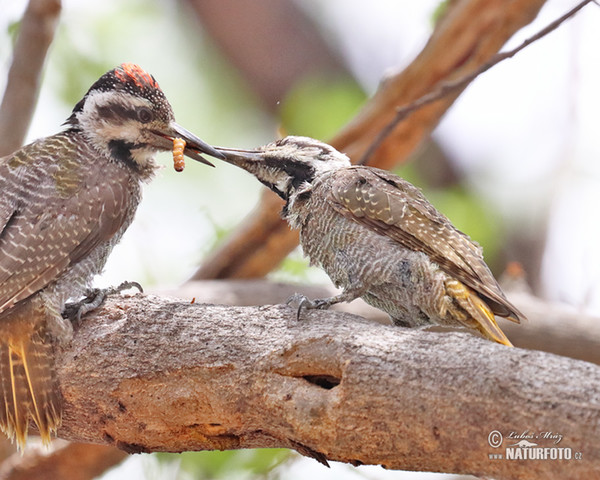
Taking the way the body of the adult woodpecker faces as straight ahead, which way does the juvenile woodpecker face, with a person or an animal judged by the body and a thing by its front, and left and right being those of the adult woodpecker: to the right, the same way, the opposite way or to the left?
the opposite way

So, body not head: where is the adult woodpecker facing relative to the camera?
to the viewer's right

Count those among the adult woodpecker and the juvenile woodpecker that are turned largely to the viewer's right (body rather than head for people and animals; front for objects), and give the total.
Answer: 1

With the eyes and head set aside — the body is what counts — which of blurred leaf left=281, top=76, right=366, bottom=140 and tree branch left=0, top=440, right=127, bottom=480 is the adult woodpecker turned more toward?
the blurred leaf

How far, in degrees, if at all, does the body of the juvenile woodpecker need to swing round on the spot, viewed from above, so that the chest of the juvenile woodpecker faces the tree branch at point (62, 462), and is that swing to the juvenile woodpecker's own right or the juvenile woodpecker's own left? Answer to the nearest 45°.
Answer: approximately 45° to the juvenile woodpecker's own right

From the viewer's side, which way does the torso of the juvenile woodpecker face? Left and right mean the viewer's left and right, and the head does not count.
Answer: facing to the left of the viewer

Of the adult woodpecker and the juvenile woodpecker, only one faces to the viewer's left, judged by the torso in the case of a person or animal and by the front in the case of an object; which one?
the juvenile woodpecker
